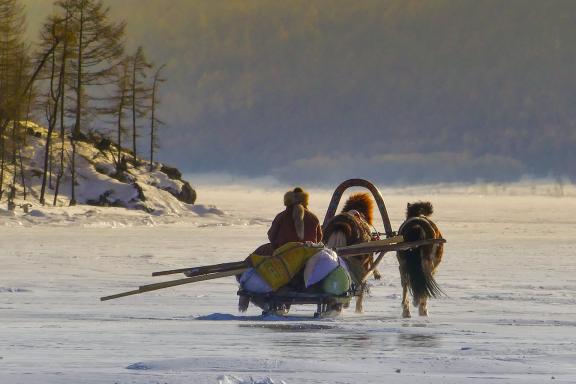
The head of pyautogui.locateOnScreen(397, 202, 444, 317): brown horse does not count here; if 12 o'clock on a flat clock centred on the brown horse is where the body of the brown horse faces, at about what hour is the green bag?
The green bag is roughly at 7 o'clock from the brown horse.

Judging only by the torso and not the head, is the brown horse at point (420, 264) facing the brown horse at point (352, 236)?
no

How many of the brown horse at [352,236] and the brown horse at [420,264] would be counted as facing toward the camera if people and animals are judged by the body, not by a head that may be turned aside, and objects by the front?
0

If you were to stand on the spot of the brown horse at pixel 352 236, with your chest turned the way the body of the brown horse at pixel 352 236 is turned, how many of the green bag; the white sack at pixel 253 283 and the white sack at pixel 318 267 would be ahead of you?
0

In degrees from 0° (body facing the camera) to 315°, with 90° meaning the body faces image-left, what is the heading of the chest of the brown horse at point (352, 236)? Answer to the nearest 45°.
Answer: approximately 225°

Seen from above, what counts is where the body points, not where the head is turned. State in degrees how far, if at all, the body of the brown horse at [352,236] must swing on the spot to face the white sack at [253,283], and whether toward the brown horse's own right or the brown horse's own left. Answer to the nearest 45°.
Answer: approximately 180°

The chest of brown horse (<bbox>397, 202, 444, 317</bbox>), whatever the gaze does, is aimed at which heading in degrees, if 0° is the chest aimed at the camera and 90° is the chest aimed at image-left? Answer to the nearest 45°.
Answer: approximately 180°

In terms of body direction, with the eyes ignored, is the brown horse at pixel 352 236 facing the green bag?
no

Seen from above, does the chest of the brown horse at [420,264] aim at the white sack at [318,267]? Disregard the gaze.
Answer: no

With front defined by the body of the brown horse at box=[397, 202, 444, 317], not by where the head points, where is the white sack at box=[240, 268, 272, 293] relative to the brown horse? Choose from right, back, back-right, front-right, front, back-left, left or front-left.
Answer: back-left
